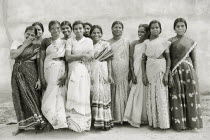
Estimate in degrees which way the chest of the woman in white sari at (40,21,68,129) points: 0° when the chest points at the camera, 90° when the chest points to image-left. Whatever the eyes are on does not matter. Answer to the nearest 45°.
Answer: approximately 0°

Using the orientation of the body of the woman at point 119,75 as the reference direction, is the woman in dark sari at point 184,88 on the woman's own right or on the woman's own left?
on the woman's own left

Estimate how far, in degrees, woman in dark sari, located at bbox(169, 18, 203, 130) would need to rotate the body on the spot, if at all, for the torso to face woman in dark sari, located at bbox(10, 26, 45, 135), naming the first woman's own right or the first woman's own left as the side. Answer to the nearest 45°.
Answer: approximately 90° to the first woman's own right

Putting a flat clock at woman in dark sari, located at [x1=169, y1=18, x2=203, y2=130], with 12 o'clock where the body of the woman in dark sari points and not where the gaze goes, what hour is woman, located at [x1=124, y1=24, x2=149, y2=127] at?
The woman is roughly at 3 o'clock from the woman in dark sari.

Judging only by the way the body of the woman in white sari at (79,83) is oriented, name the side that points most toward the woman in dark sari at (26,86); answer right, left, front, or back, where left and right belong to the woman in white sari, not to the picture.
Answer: right

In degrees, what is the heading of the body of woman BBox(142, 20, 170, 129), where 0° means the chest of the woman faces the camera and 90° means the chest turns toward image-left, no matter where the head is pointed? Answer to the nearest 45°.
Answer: approximately 0°
